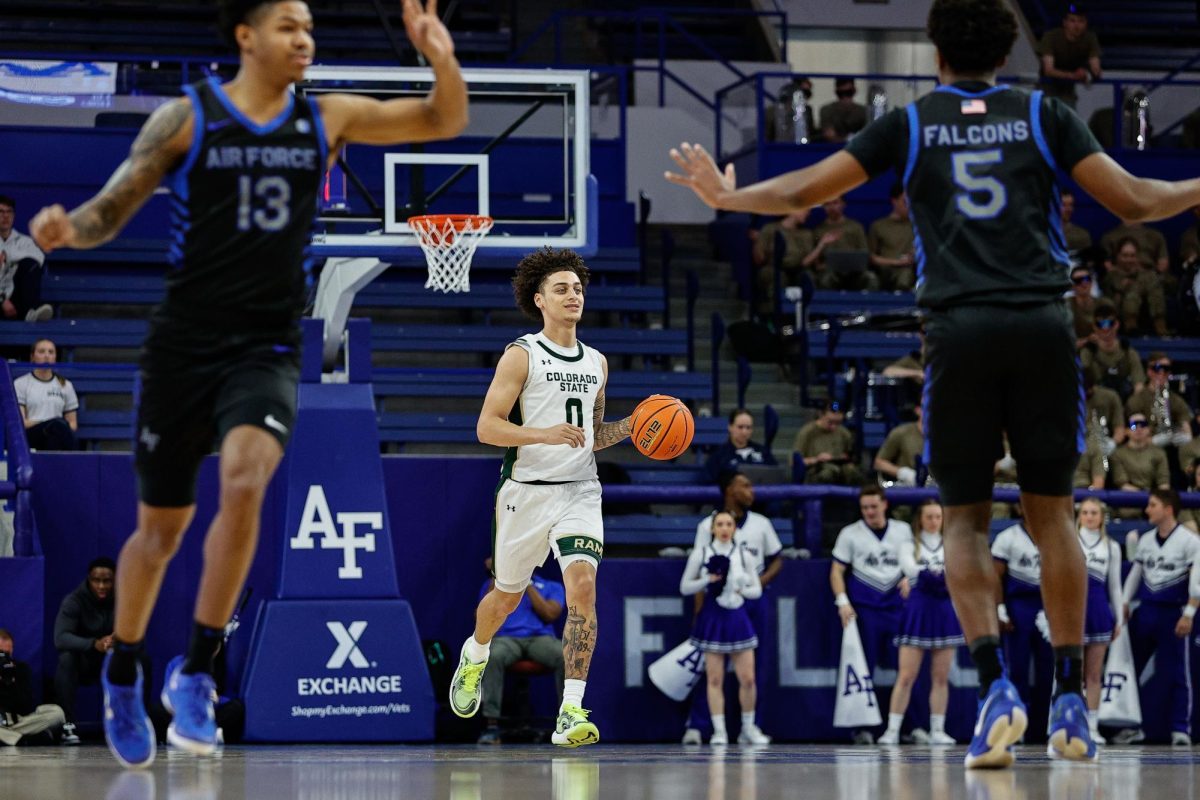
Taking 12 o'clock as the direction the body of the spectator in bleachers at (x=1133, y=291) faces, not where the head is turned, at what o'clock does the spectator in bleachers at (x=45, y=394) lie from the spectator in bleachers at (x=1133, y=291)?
the spectator in bleachers at (x=45, y=394) is roughly at 2 o'clock from the spectator in bleachers at (x=1133, y=291).

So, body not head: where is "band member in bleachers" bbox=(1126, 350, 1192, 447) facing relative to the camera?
toward the camera

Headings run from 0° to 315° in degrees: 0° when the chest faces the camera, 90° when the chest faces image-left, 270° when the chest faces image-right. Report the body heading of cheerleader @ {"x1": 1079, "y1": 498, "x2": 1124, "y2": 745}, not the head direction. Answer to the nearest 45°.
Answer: approximately 0°

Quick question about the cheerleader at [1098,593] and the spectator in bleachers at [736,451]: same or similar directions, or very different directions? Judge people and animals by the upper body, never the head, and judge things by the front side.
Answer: same or similar directions

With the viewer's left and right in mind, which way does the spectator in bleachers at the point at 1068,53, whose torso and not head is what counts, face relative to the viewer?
facing the viewer

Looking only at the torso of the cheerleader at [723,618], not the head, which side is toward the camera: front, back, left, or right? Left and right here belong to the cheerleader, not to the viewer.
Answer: front

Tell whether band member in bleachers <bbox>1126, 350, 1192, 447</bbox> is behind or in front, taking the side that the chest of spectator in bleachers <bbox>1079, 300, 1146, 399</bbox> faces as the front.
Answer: in front

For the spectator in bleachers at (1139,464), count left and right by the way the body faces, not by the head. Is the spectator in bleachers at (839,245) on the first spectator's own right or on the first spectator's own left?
on the first spectator's own right

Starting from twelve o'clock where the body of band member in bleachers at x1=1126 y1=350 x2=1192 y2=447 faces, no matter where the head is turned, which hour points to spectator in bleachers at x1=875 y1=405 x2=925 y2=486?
spectator in bleachers at x1=875 y1=405 x2=925 y2=486 is roughly at 2 o'clock from band member in bleachers at x1=1126 y1=350 x2=1192 y2=447.

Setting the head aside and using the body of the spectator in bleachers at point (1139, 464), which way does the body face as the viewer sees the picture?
toward the camera

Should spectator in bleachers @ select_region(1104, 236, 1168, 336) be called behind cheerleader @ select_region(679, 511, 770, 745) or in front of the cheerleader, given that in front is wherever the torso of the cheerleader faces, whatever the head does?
behind

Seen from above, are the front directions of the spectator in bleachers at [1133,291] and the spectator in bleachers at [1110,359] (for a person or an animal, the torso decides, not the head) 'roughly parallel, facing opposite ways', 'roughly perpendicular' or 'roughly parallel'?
roughly parallel

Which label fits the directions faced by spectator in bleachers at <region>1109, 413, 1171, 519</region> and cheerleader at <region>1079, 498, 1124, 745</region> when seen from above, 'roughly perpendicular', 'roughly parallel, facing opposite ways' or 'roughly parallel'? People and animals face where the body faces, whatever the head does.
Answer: roughly parallel

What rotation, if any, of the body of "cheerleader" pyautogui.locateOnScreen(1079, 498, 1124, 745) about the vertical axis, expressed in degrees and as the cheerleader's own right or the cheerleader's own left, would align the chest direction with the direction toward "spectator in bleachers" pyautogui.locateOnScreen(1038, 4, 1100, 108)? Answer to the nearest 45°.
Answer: approximately 180°

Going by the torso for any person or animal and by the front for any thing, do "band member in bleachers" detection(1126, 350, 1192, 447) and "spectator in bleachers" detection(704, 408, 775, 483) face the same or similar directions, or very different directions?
same or similar directions

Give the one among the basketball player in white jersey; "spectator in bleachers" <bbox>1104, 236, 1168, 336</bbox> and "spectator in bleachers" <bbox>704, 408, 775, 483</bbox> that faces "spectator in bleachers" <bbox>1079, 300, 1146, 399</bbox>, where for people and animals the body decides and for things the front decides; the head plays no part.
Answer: "spectator in bleachers" <bbox>1104, 236, 1168, 336</bbox>

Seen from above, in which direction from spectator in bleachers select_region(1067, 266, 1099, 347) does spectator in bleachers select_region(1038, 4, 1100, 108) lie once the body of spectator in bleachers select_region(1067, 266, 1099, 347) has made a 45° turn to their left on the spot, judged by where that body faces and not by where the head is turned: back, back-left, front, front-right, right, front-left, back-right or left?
back-left

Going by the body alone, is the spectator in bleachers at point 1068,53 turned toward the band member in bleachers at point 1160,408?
yes
